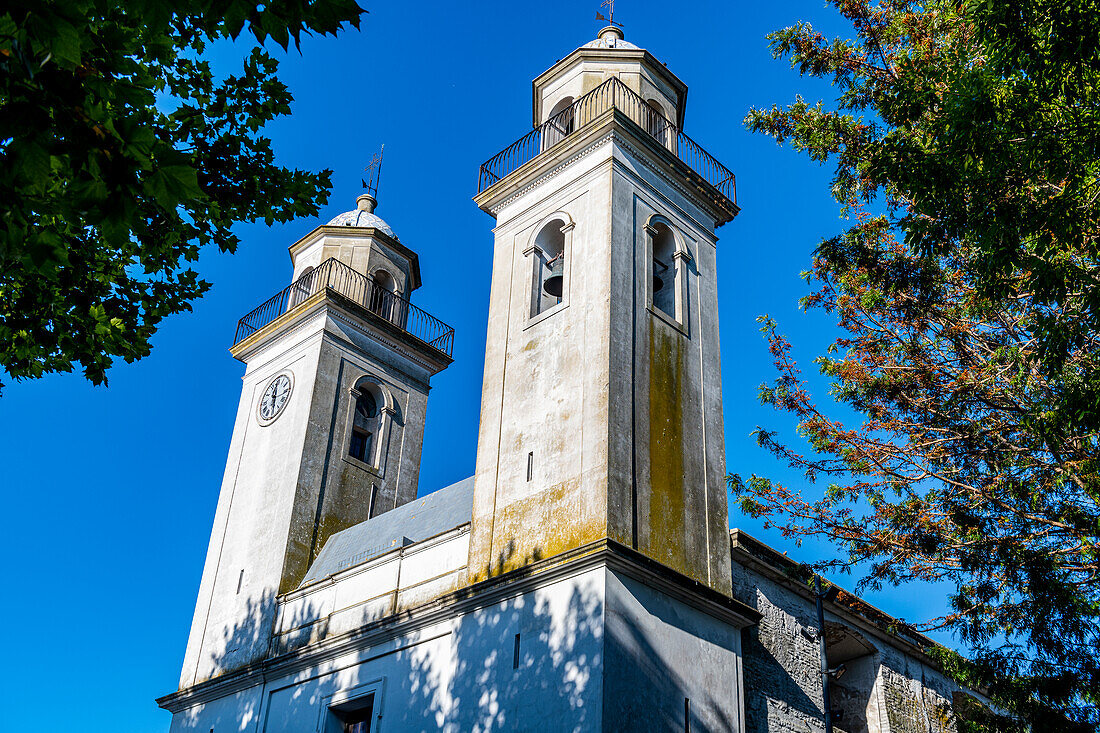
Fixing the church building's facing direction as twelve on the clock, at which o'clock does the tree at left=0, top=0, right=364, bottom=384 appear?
The tree is roughly at 11 o'clock from the church building.

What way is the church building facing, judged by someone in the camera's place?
facing the viewer and to the left of the viewer

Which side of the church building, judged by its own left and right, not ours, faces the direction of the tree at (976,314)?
left

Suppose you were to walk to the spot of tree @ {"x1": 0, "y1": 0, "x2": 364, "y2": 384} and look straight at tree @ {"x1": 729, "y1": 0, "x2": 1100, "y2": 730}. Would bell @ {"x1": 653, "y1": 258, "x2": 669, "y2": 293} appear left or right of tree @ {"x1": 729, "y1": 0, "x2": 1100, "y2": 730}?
left
